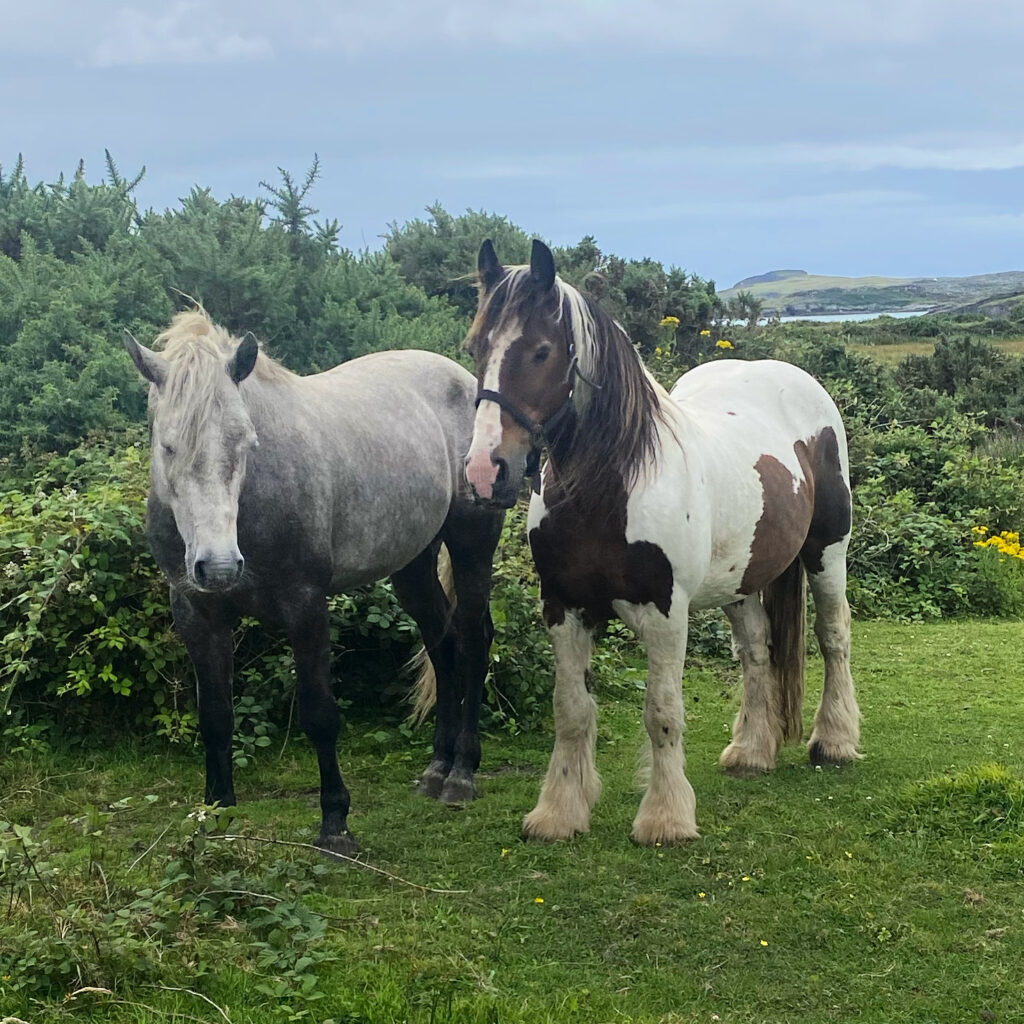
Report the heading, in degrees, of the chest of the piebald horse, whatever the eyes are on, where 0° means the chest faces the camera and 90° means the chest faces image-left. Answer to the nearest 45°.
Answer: approximately 45°

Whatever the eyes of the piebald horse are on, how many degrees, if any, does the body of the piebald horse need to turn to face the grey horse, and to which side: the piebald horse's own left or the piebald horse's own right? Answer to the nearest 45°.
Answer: approximately 45° to the piebald horse's own right

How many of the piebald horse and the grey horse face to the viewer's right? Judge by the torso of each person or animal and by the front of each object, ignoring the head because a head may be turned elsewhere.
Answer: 0

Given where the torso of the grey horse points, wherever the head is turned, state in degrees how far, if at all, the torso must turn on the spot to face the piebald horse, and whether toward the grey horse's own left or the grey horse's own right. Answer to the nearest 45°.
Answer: approximately 135° to the grey horse's own left

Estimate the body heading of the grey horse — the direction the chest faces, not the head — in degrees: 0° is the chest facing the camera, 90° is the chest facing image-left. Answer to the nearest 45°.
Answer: approximately 45°
